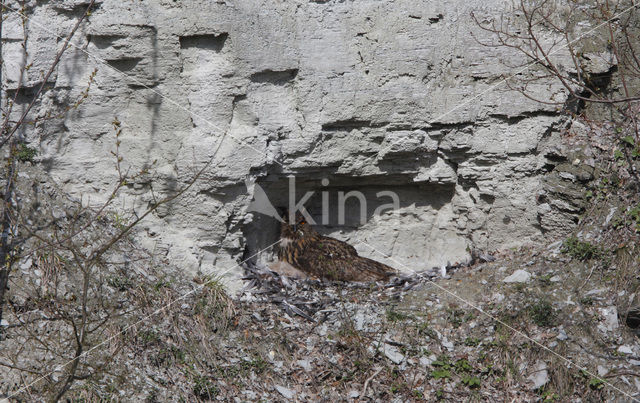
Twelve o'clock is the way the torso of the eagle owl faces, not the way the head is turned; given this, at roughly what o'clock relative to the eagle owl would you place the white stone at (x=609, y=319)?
The white stone is roughly at 7 o'clock from the eagle owl.

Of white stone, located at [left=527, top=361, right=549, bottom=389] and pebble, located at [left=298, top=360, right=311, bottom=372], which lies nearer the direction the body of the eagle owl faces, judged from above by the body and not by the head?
the pebble

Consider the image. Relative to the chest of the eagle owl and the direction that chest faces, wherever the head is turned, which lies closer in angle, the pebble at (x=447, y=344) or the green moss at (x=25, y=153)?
the green moss

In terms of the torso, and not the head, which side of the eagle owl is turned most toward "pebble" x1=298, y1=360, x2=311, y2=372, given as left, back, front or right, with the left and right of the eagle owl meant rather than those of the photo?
left

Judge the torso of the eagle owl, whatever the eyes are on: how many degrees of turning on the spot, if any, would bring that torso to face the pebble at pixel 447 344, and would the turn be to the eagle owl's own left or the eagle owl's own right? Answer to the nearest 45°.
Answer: approximately 135° to the eagle owl's own left

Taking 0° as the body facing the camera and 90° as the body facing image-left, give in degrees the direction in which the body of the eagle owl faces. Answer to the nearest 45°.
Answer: approximately 90°
